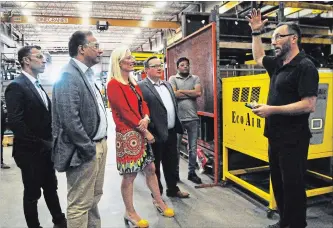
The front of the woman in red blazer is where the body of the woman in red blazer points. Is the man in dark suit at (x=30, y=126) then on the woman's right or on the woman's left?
on the woman's right

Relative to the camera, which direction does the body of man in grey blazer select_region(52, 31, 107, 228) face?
to the viewer's right

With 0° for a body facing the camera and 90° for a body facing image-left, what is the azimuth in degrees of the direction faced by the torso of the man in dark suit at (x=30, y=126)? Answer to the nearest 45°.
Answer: approximately 315°

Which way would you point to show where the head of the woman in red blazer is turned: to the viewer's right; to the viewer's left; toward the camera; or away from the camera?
to the viewer's right

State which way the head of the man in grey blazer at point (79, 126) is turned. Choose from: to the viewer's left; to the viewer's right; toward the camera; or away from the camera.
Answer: to the viewer's right

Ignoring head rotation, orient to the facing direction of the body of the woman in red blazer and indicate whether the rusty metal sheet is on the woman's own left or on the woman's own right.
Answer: on the woman's own left

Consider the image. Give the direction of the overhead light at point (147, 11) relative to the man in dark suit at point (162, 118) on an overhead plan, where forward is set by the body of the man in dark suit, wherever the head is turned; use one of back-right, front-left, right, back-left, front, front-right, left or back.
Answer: back-left

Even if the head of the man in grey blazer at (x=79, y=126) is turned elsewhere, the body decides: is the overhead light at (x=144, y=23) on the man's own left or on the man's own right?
on the man's own left

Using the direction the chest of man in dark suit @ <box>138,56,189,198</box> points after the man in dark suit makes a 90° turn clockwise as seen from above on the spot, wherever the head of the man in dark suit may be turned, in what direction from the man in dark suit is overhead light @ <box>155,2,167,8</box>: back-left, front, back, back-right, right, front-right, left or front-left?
back-right

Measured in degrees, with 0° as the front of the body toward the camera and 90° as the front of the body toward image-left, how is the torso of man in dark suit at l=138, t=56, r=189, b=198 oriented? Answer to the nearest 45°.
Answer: approximately 315°

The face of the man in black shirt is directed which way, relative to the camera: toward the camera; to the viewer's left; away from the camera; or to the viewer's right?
to the viewer's left

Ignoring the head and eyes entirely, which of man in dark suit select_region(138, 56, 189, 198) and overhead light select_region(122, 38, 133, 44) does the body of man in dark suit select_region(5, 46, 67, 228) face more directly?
the man in dark suit

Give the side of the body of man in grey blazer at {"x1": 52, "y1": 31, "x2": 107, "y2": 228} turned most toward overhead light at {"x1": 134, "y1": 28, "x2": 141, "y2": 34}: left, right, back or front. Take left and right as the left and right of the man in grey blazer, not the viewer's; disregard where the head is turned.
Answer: left
